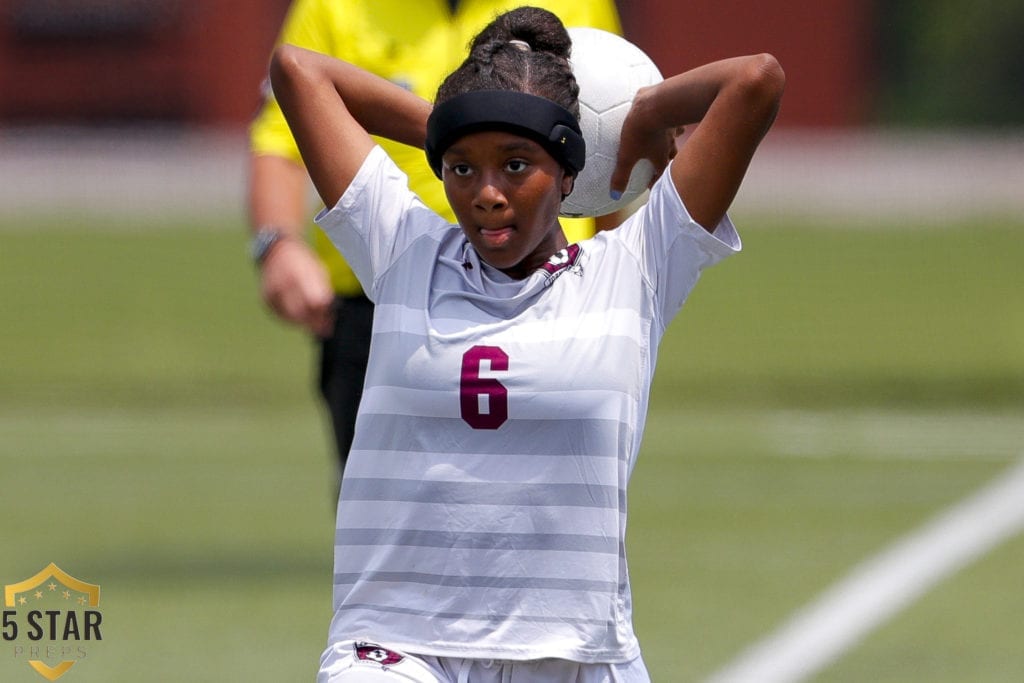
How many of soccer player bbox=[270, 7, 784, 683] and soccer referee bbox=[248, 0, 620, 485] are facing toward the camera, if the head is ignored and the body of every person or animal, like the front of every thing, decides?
2

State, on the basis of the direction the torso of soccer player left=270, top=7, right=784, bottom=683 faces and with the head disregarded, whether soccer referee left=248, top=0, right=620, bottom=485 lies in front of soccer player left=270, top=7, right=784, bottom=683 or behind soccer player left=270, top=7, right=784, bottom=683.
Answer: behind

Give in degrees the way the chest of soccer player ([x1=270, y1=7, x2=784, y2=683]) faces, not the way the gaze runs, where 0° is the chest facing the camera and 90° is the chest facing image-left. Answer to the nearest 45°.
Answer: approximately 0°
